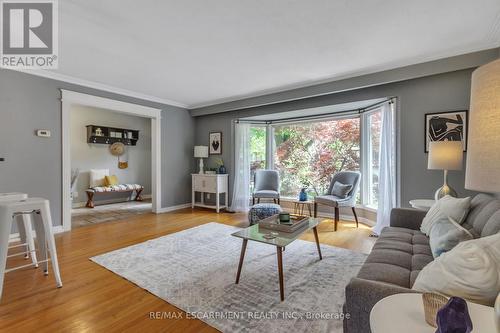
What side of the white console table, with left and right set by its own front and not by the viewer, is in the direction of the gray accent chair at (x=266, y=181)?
left

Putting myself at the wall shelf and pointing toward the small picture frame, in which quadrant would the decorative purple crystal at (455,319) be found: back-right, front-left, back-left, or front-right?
front-right

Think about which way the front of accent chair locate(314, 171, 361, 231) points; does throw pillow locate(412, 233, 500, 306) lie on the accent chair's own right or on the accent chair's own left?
on the accent chair's own left

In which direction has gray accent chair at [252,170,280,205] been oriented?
toward the camera

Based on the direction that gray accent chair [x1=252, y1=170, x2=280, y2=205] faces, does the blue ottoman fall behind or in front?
in front

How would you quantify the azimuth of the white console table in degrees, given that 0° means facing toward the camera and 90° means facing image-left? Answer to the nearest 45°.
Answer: approximately 45°

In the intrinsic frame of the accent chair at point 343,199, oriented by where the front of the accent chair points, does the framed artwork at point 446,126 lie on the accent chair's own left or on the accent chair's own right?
on the accent chair's own left

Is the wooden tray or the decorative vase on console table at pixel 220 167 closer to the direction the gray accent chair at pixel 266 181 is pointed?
the wooden tray

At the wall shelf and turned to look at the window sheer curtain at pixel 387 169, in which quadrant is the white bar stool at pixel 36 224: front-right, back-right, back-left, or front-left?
front-right

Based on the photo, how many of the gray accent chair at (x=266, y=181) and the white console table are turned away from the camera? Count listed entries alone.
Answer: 0

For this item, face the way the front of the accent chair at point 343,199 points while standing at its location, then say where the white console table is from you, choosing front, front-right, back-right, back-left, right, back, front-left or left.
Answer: front-right

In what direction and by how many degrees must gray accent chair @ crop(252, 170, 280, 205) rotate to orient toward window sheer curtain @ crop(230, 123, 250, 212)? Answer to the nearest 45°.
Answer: approximately 90° to its right

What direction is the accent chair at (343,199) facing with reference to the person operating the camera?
facing the viewer and to the left of the viewer

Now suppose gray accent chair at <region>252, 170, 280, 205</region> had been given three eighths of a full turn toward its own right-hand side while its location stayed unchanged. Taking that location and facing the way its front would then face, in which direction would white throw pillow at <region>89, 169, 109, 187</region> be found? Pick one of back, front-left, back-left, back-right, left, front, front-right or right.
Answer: front-left

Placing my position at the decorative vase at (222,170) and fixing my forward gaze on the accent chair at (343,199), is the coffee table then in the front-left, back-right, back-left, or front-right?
front-right

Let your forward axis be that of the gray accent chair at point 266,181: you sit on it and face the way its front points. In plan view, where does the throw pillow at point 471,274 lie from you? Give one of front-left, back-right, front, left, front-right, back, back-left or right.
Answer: front

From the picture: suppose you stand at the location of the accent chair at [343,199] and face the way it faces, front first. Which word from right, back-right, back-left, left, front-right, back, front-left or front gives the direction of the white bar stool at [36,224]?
front

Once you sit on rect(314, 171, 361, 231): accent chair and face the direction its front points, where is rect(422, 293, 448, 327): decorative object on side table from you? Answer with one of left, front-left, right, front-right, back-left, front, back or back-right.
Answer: front-left

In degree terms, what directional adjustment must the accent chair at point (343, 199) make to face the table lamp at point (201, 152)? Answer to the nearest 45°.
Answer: approximately 45° to its right
